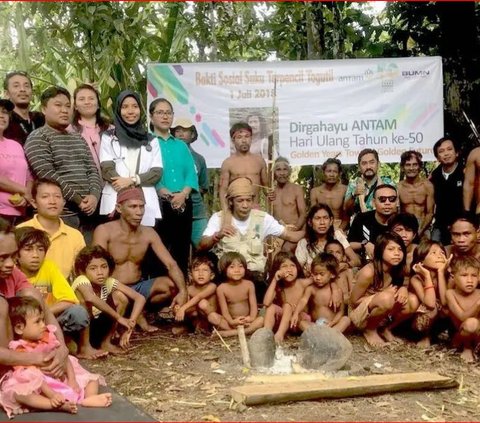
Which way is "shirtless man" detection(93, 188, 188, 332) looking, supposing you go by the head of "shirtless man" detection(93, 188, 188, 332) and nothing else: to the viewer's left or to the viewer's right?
to the viewer's right

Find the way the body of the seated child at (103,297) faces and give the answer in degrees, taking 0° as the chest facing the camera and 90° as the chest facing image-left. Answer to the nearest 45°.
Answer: approximately 315°
